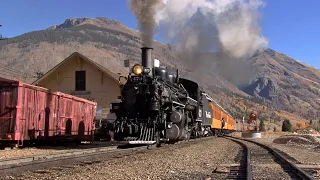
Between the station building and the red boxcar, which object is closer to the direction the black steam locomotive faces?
the red boxcar

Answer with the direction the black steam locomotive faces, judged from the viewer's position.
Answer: facing the viewer and to the left of the viewer

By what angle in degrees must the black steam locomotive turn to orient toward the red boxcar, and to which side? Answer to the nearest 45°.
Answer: approximately 45° to its right

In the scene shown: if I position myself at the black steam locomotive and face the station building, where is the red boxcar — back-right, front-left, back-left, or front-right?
front-left

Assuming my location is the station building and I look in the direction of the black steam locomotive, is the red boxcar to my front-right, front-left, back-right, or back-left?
front-right

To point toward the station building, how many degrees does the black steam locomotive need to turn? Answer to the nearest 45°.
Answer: approximately 135° to its right

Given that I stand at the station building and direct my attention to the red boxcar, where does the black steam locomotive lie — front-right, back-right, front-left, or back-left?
front-left

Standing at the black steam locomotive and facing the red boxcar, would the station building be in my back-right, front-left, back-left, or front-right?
front-right
